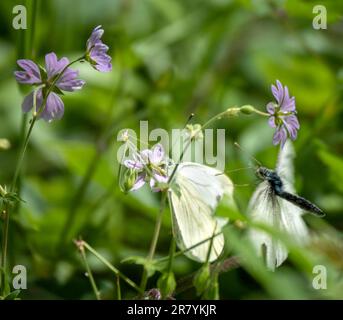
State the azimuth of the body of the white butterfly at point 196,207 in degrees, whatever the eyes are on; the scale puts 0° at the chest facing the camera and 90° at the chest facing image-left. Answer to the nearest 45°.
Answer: approximately 90°
